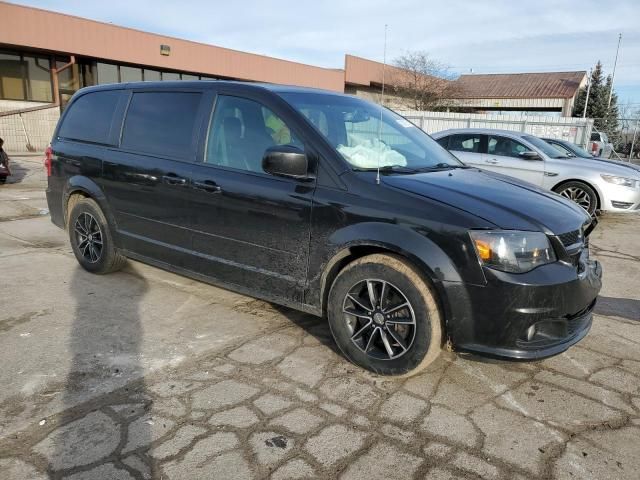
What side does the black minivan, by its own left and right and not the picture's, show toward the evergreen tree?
left

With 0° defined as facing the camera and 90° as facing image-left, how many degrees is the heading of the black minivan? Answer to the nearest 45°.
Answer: approximately 315°

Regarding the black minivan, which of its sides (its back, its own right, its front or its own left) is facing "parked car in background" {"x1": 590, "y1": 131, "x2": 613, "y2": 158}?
left
